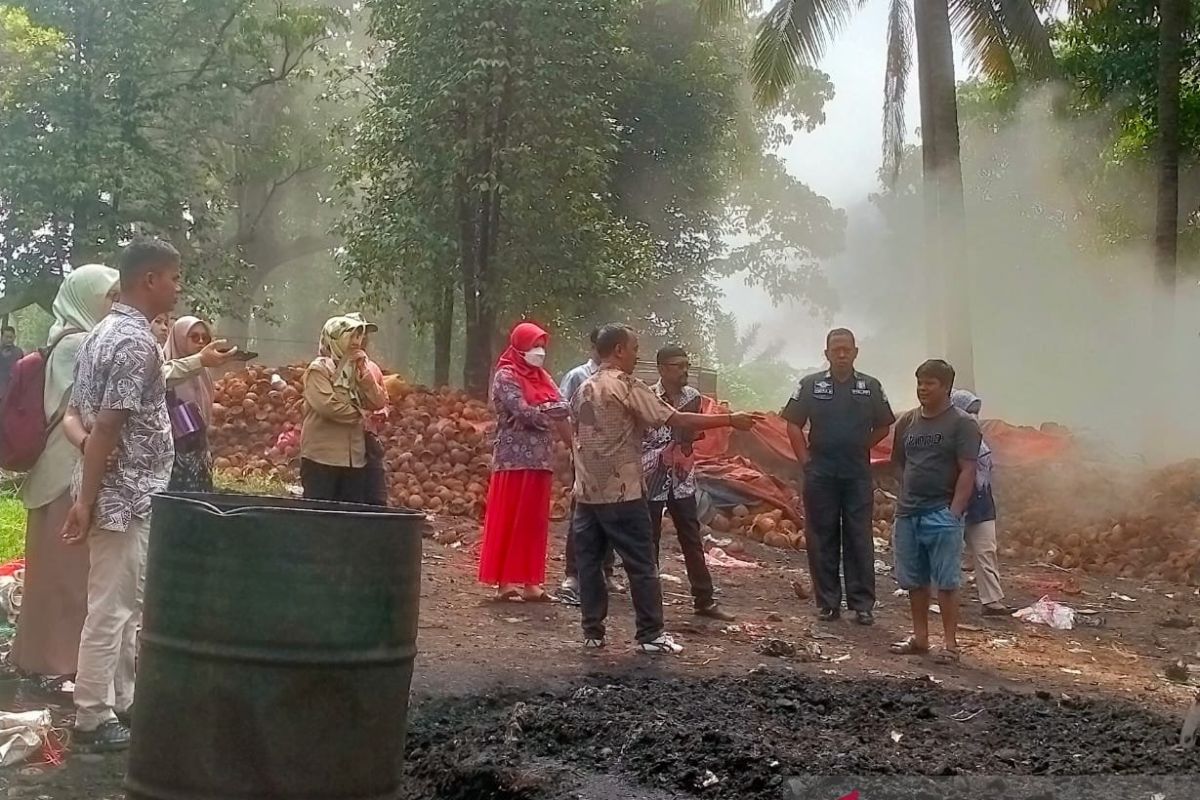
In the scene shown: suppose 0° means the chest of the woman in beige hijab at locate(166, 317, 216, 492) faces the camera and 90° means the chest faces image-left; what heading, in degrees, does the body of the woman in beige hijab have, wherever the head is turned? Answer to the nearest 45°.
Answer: approximately 315°

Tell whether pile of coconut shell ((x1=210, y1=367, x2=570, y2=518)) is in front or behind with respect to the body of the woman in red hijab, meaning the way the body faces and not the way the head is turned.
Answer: behind

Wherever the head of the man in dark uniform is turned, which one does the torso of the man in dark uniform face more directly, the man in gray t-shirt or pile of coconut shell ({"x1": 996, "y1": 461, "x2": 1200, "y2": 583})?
the man in gray t-shirt

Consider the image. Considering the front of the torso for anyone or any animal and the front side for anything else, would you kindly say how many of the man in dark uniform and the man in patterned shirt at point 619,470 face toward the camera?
1
